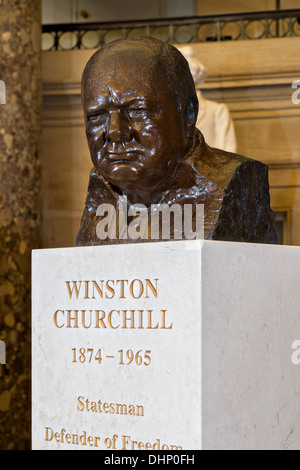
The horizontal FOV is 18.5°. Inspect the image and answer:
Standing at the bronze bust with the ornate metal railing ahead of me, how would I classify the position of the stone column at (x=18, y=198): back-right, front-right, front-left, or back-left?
front-left

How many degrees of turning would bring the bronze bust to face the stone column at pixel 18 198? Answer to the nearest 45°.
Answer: approximately 135° to its right

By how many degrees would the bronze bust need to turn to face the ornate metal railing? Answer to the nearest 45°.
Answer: approximately 135° to its right

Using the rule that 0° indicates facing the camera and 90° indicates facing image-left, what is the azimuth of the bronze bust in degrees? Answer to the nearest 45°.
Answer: approximately 45°

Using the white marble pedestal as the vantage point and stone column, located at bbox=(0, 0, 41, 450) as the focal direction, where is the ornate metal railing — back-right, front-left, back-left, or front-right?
front-right
